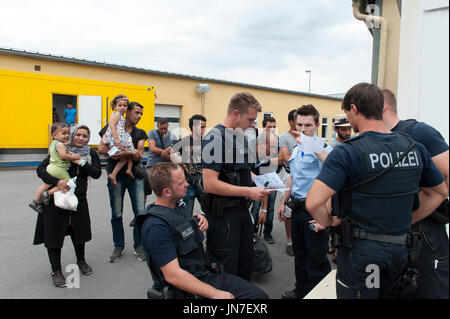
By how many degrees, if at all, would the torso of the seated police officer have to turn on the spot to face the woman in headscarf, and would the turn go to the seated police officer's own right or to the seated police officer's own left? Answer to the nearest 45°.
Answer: approximately 135° to the seated police officer's own left

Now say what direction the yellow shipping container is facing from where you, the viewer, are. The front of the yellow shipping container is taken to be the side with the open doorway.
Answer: facing the viewer and to the right of the viewer

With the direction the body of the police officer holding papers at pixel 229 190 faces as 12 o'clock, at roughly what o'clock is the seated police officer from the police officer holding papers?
The seated police officer is roughly at 4 o'clock from the police officer holding papers.

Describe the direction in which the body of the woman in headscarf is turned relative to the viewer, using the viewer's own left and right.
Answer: facing the viewer

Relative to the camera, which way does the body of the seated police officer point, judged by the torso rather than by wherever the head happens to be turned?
to the viewer's right

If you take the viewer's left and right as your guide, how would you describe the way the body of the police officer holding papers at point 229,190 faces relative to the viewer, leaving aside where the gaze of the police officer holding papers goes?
facing to the right of the viewer

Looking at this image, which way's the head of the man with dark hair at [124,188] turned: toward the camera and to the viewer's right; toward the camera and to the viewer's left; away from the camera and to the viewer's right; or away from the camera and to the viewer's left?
toward the camera and to the viewer's right

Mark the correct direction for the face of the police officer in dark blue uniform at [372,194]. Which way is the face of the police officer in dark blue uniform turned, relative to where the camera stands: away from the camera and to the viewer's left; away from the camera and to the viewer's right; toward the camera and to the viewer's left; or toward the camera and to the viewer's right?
away from the camera and to the viewer's left

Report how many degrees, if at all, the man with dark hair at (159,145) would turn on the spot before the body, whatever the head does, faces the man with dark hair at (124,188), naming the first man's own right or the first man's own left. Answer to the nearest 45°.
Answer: approximately 45° to the first man's own right

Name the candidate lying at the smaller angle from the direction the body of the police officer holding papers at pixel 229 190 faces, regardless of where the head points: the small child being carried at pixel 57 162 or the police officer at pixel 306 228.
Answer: the police officer

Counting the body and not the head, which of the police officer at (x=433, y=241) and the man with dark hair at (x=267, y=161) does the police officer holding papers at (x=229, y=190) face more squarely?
the police officer
